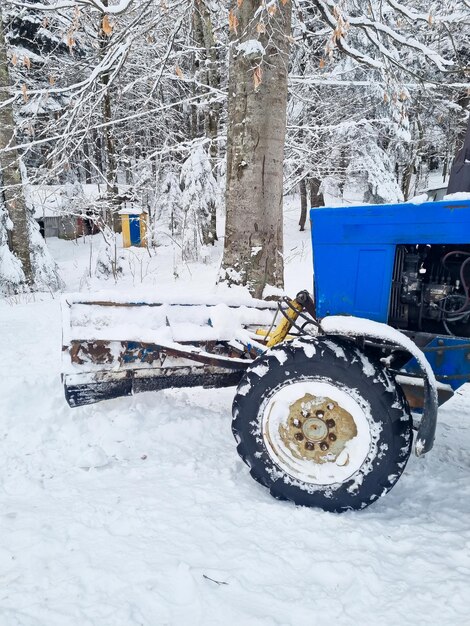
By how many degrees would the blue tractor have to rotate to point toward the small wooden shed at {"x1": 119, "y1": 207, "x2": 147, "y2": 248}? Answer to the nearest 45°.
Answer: approximately 90° to its right

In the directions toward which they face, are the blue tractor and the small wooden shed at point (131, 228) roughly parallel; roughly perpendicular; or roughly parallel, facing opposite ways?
roughly perpendicular

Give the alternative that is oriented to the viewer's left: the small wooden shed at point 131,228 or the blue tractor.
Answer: the blue tractor

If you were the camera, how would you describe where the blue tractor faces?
facing to the left of the viewer

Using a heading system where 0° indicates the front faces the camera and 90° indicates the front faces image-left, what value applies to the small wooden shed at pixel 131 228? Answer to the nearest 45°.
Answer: approximately 0°

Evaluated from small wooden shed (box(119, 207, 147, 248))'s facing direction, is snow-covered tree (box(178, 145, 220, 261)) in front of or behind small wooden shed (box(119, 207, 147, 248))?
in front

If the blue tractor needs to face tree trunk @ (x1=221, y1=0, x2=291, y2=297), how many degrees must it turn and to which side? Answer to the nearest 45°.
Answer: approximately 90° to its right

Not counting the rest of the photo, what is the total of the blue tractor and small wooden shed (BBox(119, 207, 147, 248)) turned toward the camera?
1

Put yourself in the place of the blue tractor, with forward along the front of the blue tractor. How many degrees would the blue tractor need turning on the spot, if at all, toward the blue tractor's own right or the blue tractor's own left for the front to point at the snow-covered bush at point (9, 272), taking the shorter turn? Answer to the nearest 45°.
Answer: approximately 45° to the blue tractor's own right

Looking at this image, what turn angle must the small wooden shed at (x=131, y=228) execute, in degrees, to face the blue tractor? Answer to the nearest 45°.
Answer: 0° — it already faces it
